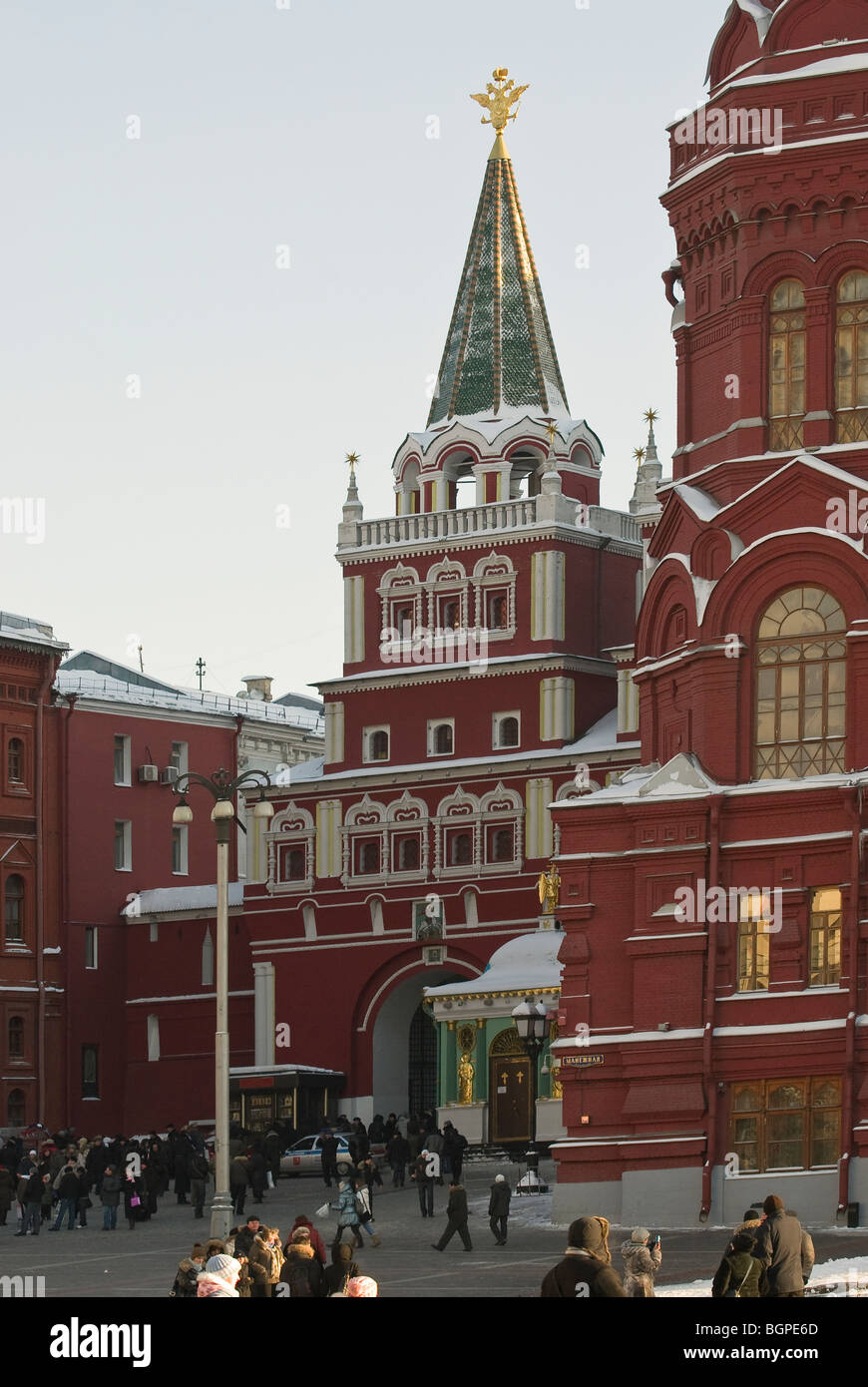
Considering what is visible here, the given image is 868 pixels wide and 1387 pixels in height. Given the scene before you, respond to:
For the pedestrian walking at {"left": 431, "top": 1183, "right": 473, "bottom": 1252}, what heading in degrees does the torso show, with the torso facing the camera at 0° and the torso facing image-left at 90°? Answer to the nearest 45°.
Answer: approximately 90°

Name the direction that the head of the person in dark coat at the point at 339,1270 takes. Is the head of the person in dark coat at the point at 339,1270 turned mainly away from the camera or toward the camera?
away from the camera

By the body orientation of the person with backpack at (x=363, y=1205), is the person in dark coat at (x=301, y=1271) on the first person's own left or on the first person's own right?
on the first person's own left

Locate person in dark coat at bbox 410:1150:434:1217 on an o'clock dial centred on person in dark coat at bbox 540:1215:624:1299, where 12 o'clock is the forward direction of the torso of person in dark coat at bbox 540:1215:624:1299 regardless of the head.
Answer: person in dark coat at bbox 410:1150:434:1217 is roughly at 12 o'clock from person in dark coat at bbox 540:1215:624:1299.

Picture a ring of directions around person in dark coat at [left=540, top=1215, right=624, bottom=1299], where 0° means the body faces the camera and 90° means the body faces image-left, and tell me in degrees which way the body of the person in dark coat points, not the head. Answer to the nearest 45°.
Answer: approximately 180°
